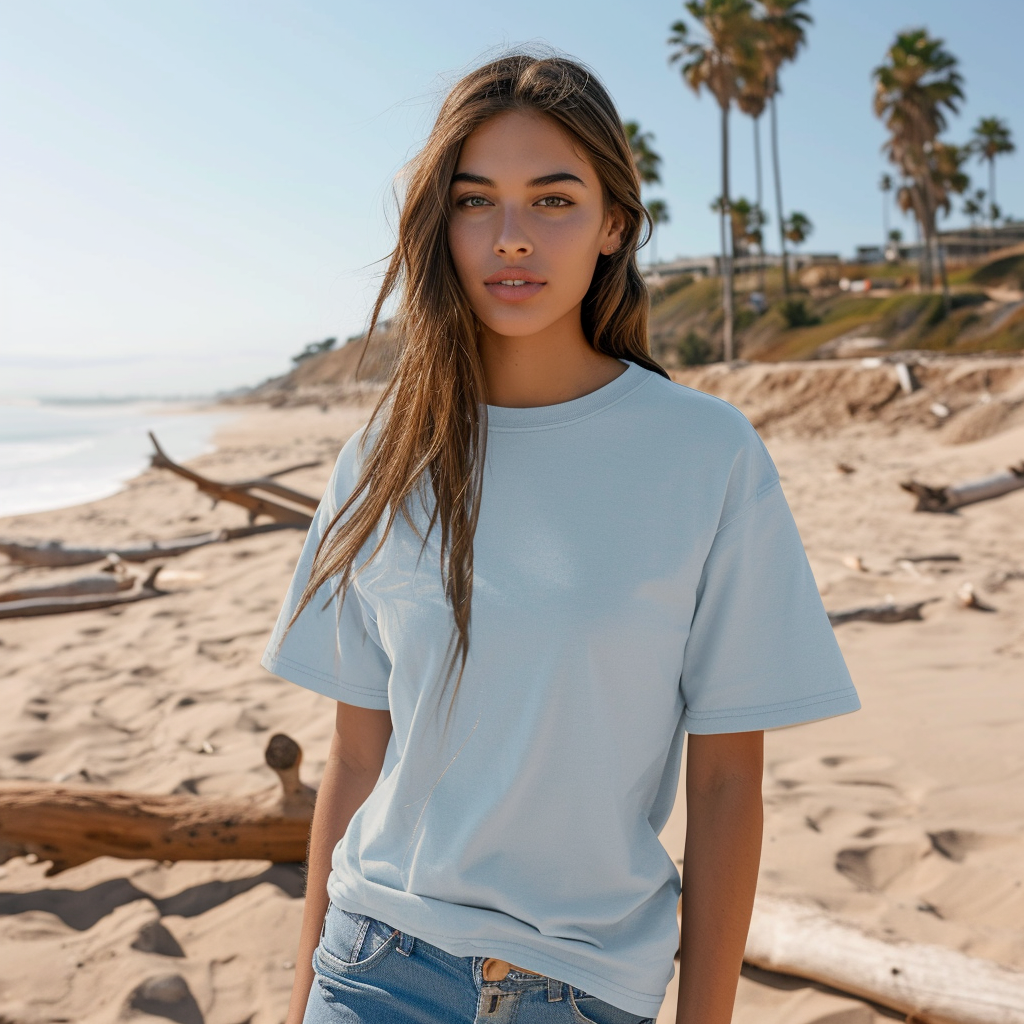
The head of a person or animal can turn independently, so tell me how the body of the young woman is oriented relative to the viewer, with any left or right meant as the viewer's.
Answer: facing the viewer

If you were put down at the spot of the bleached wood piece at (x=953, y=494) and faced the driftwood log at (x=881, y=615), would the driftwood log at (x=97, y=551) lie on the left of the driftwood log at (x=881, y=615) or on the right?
right

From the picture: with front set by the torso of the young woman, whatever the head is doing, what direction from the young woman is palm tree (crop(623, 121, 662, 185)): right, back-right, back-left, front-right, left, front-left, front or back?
back

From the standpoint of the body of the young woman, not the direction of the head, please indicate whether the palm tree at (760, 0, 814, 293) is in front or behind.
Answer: behind

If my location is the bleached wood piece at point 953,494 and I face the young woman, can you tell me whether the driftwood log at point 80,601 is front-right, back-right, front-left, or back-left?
front-right

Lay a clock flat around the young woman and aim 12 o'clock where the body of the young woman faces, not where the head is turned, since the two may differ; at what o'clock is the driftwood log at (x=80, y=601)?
The driftwood log is roughly at 5 o'clock from the young woman.

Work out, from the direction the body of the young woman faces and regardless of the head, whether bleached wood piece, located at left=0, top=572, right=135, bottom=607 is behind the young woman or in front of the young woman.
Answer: behind

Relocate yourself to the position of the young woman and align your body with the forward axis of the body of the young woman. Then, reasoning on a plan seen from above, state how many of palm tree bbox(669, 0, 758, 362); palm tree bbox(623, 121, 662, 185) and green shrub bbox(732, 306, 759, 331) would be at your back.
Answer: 3

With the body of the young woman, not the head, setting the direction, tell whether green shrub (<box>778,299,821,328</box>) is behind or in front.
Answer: behind

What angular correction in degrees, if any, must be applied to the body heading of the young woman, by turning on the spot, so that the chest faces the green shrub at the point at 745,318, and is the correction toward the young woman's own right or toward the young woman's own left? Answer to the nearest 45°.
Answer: approximately 180°

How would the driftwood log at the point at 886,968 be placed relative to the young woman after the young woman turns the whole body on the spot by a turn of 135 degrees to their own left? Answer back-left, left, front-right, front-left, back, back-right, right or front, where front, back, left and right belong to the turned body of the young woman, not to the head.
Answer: front
